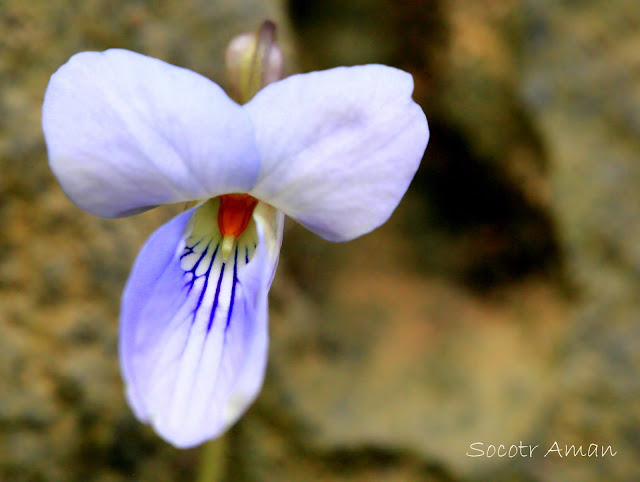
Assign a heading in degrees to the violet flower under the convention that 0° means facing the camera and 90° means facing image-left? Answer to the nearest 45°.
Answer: approximately 0°
